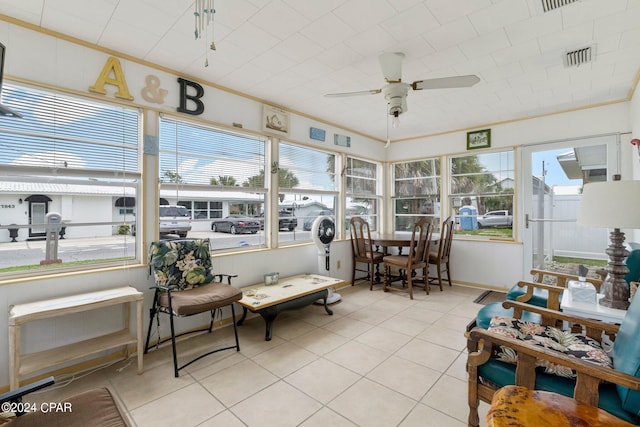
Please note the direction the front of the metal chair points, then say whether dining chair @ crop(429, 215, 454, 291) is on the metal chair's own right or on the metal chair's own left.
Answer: on the metal chair's own left

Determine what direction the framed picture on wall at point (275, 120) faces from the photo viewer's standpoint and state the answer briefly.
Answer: facing the viewer and to the right of the viewer

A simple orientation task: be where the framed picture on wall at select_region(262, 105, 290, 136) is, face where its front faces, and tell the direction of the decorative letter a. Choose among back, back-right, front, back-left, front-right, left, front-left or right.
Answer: right

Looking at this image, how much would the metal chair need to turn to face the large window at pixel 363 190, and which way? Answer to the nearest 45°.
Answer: approximately 90° to its left

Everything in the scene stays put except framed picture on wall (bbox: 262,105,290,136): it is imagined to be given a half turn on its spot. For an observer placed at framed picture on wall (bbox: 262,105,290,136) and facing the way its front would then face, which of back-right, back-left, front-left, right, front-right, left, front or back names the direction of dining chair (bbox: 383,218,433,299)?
back-right

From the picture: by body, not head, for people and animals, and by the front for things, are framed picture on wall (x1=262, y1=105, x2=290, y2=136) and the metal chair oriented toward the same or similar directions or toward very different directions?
same or similar directions

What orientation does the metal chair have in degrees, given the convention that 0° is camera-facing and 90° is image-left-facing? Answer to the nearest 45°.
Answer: approximately 315°

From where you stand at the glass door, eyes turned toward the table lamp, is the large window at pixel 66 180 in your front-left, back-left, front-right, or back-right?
front-right

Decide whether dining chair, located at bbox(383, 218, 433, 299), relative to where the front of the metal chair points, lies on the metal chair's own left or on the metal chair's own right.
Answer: on the metal chair's own left

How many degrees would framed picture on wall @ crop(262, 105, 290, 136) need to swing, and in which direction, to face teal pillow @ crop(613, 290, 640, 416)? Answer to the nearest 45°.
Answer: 0° — it already faces it

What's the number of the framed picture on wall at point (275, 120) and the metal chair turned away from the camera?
0

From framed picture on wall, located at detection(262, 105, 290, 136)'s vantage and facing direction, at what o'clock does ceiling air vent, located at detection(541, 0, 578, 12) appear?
The ceiling air vent is roughly at 12 o'clock from the framed picture on wall.

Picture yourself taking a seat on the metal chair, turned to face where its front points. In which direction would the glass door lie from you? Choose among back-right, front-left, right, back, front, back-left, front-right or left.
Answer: front-left
